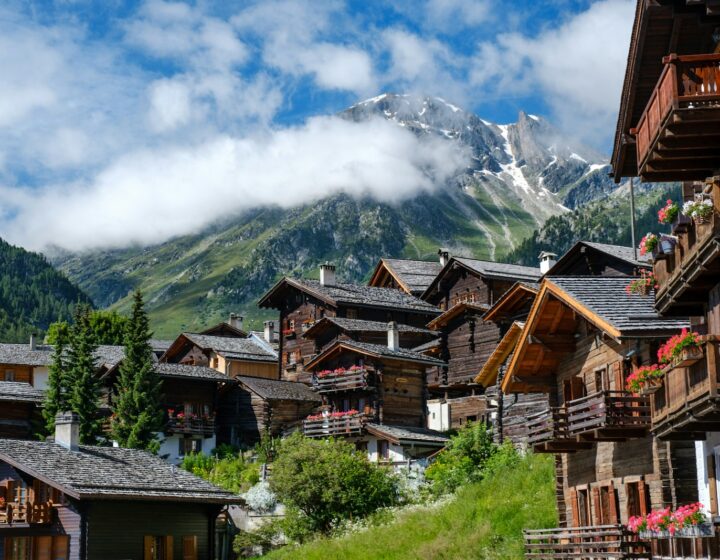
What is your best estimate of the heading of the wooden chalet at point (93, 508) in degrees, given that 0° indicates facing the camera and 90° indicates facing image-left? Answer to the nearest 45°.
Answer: approximately 45°

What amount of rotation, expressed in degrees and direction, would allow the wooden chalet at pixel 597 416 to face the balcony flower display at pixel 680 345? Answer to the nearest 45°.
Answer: approximately 45° to its left

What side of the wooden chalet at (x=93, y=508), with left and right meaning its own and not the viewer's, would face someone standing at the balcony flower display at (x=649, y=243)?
left

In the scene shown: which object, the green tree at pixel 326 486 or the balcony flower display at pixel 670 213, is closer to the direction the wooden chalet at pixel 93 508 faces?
the balcony flower display

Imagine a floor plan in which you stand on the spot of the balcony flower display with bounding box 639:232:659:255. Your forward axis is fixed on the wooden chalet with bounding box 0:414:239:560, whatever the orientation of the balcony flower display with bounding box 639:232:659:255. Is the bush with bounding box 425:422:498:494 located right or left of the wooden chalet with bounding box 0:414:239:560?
right

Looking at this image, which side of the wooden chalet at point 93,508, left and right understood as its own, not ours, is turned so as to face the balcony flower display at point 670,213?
left

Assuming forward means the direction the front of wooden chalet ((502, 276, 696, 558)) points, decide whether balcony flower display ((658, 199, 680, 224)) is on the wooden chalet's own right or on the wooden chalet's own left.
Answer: on the wooden chalet's own left
